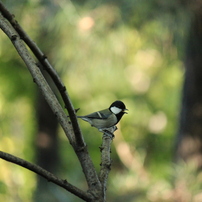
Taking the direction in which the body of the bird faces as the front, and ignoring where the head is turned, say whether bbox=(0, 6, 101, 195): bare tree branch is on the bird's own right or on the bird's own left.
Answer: on the bird's own right

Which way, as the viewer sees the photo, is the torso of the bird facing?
to the viewer's right

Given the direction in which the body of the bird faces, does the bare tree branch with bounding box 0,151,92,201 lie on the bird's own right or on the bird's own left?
on the bird's own right
